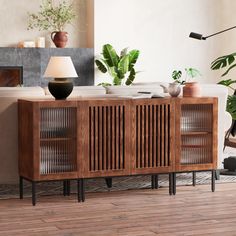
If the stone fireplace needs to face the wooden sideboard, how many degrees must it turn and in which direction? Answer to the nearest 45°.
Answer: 0° — it already faces it

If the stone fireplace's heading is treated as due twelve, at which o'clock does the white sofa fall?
The white sofa is roughly at 12 o'clock from the stone fireplace.

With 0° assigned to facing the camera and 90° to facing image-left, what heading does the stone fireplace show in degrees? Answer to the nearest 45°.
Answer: approximately 0°

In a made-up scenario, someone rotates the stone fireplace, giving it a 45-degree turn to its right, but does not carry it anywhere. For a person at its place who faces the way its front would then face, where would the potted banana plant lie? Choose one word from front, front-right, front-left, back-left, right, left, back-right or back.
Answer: back-left
